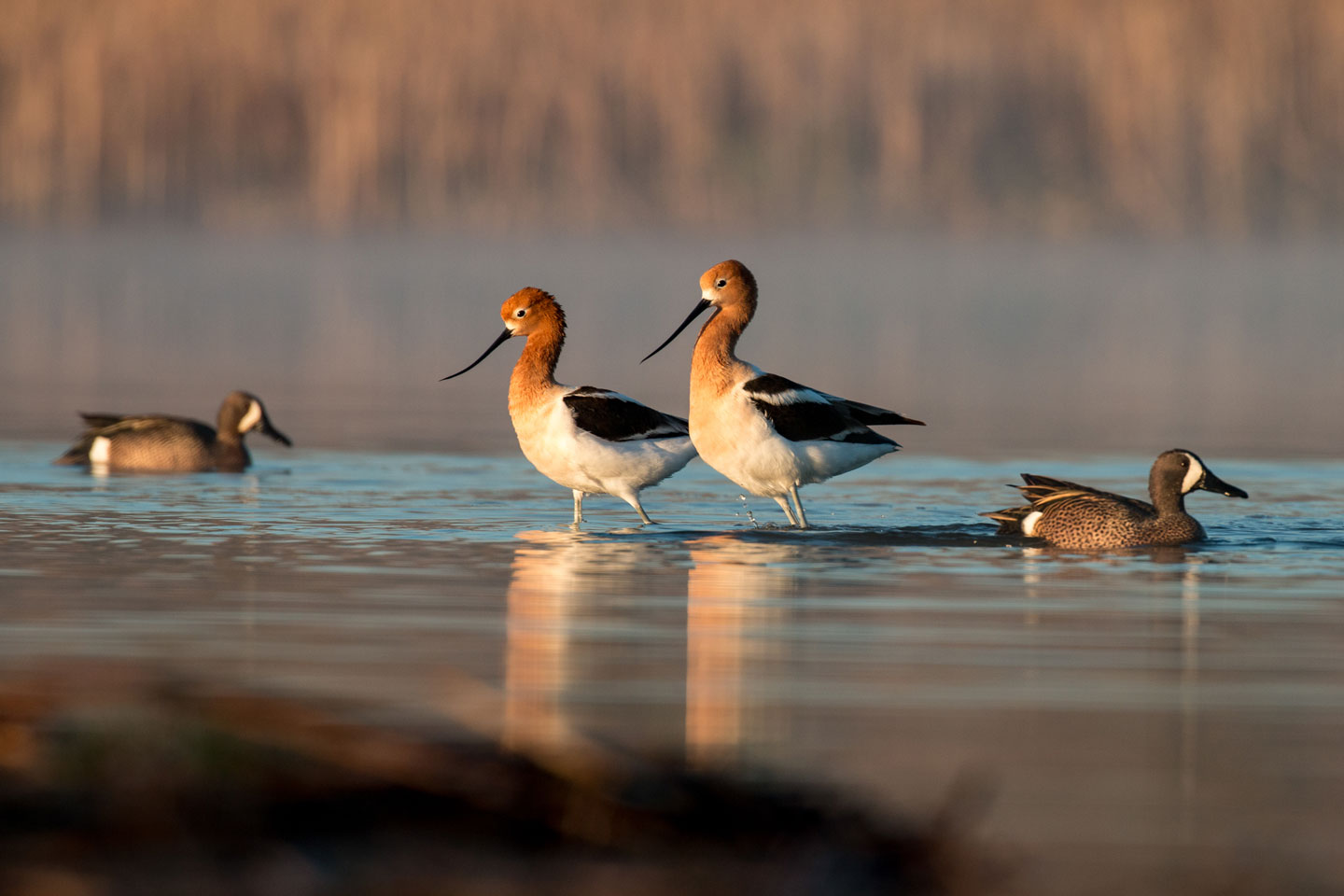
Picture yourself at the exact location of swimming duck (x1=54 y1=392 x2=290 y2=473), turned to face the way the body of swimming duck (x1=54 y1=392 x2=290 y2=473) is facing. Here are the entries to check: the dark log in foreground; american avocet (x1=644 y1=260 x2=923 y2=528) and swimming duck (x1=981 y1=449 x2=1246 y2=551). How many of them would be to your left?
0

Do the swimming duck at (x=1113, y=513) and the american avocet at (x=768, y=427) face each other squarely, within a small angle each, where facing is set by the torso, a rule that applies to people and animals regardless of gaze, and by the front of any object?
no

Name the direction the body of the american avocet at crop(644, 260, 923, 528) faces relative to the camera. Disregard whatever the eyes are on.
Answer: to the viewer's left

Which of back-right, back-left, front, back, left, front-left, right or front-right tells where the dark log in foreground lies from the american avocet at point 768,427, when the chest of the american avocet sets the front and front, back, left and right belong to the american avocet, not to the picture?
left

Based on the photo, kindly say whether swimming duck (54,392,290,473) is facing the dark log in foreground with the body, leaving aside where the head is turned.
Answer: no

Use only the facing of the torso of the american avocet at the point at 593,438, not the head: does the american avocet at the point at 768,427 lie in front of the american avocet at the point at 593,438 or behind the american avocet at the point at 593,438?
behind

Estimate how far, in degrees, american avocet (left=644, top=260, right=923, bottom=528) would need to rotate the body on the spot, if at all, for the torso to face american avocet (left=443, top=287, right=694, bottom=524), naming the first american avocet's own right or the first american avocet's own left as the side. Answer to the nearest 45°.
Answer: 0° — it already faces it

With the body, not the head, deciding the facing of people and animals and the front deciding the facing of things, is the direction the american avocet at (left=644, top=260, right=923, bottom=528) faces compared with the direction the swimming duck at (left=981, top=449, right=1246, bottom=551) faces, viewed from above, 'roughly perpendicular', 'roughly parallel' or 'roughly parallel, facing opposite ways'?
roughly parallel, facing opposite ways

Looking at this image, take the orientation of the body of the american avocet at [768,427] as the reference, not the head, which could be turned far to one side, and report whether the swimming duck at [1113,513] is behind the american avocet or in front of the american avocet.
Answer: behind

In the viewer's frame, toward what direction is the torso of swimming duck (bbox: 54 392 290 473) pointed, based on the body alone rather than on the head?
to the viewer's right

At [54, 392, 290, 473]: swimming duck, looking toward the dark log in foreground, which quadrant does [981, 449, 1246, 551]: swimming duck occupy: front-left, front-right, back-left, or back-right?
front-left

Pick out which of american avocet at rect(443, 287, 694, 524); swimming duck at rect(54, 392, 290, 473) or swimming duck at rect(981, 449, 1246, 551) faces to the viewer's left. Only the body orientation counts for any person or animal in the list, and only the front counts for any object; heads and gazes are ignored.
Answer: the american avocet

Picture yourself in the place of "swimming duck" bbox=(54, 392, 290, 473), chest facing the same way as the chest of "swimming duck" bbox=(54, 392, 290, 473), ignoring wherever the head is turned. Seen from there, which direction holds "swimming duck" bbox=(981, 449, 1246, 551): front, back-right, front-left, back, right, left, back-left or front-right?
front-right

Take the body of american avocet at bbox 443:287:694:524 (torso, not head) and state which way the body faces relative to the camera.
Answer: to the viewer's left

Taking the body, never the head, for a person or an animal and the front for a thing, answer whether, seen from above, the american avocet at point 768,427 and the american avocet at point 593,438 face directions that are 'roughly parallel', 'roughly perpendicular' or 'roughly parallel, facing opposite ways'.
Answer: roughly parallel

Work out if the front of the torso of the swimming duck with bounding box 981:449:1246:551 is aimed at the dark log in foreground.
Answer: no

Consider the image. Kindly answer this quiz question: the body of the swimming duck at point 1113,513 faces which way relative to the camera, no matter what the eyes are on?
to the viewer's right

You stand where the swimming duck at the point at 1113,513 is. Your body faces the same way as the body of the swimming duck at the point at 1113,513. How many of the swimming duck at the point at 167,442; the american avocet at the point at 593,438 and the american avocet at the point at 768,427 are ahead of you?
0
